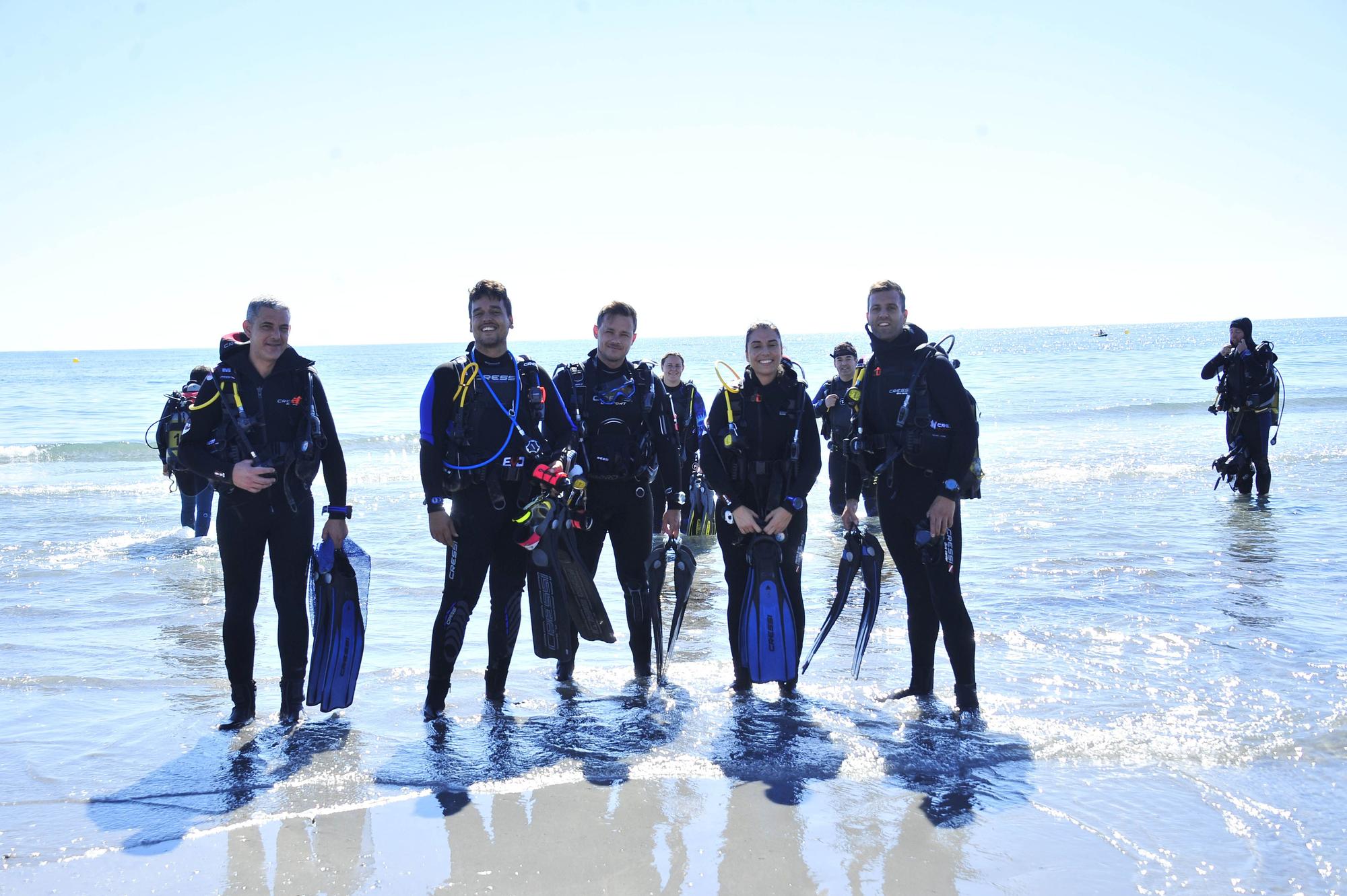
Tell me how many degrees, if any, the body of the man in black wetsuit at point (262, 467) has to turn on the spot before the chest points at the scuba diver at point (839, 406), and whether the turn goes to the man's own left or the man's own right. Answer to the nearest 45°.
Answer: approximately 135° to the man's own left

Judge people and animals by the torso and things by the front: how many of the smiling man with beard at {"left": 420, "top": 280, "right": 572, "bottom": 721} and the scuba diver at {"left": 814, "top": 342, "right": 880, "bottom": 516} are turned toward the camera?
2

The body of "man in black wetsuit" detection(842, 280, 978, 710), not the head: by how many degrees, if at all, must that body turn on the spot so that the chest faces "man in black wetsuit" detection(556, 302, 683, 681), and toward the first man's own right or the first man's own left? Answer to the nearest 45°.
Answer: approximately 45° to the first man's own right

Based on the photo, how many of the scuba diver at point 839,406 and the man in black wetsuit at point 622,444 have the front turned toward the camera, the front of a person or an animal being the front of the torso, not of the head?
2

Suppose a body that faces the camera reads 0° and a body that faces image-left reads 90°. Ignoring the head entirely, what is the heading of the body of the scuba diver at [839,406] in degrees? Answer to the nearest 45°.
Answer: approximately 0°

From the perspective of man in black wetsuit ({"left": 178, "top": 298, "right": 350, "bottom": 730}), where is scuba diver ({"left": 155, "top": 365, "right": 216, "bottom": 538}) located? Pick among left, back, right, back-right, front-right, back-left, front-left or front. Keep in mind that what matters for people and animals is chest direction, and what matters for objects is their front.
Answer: back

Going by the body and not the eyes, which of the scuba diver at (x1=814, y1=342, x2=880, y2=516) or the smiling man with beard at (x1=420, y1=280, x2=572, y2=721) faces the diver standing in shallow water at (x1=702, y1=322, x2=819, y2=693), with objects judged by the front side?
the scuba diver
